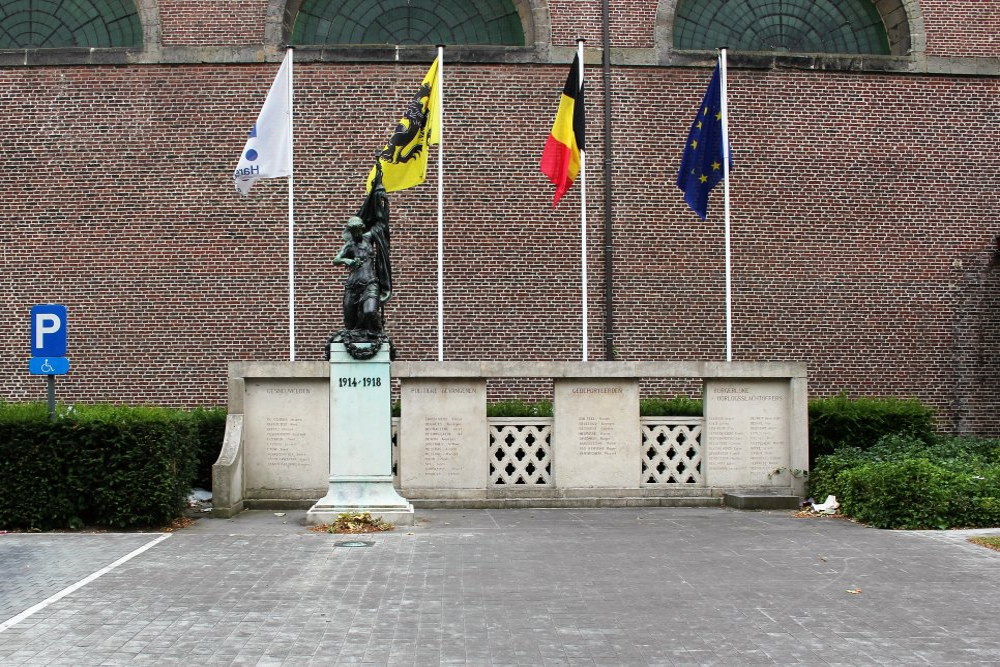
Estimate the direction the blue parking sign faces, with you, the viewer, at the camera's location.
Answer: facing the viewer

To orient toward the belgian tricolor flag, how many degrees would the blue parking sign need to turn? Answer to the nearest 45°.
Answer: approximately 90° to its left

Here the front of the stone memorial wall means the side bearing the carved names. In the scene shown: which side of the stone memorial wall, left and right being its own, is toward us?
front

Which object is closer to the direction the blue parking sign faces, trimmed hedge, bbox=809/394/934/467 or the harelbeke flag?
the trimmed hedge

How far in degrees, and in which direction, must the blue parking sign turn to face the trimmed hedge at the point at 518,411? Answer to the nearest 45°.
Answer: approximately 90° to its left

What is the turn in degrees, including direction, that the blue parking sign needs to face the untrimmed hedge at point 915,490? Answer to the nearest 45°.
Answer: approximately 45° to its left

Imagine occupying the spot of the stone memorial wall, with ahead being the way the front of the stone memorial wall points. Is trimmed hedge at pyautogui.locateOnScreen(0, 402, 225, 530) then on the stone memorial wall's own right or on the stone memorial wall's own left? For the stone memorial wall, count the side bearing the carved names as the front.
on the stone memorial wall's own right

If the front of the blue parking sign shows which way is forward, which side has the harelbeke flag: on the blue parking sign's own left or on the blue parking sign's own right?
on the blue parking sign's own left

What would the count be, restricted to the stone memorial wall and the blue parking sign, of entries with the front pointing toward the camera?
2
